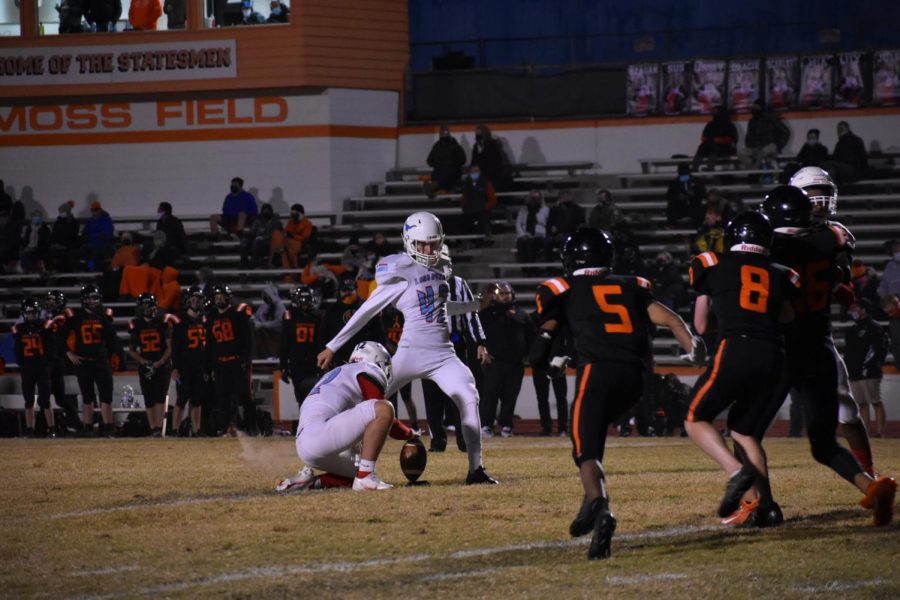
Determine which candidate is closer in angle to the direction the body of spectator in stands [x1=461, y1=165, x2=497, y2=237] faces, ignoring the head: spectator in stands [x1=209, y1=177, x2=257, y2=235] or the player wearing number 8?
the player wearing number 8

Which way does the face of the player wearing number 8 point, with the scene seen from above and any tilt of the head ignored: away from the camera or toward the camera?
away from the camera

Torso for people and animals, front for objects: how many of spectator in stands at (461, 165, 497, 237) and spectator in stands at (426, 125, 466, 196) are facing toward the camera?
2

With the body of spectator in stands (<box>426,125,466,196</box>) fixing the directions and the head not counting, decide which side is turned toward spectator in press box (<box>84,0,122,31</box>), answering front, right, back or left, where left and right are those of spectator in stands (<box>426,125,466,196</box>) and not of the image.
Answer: right

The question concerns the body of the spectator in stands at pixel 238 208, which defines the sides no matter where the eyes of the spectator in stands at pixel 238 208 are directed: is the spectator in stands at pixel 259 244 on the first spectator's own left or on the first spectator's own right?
on the first spectator's own left

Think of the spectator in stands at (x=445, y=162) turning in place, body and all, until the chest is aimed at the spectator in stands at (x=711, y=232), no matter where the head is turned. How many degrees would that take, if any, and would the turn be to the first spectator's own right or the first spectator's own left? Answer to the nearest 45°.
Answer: approximately 45° to the first spectator's own left

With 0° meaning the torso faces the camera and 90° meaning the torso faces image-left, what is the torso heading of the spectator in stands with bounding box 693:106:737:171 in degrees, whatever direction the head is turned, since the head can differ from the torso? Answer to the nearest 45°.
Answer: approximately 45°

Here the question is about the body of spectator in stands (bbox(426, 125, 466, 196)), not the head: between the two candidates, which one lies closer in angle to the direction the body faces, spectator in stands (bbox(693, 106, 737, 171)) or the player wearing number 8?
the player wearing number 8

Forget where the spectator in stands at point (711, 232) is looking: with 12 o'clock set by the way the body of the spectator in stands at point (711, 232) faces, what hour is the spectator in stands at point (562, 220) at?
the spectator in stands at point (562, 220) is roughly at 4 o'clock from the spectator in stands at point (711, 232).
